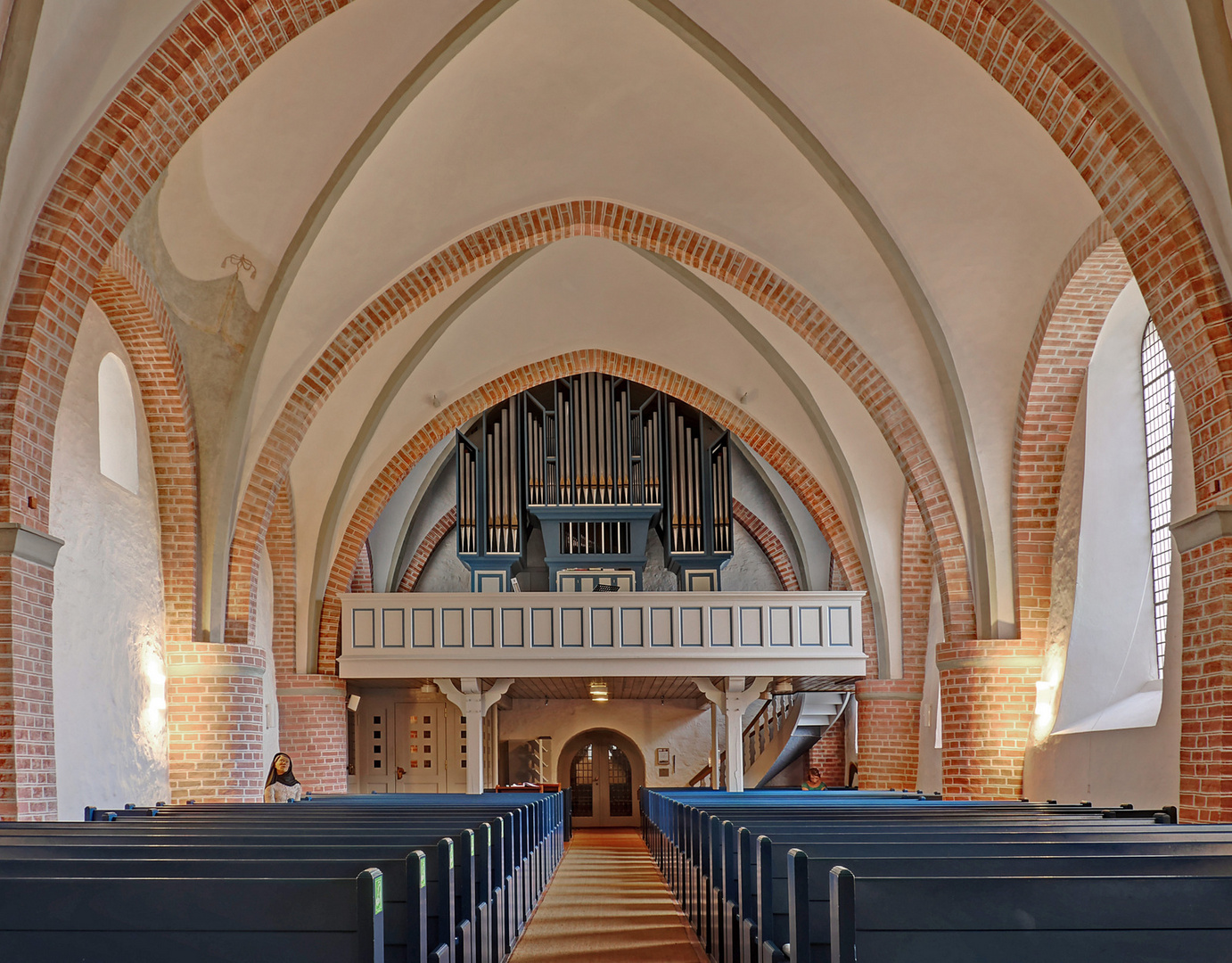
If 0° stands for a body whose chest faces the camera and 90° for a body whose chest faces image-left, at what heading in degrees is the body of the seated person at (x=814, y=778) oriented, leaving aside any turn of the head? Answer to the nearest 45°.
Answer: approximately 0°

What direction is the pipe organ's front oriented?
toward the camera

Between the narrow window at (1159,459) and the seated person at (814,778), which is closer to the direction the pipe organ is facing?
the narrow window

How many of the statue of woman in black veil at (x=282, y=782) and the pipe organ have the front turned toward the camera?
2

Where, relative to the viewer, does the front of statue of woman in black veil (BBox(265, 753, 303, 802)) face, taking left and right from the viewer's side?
facing the viewer
